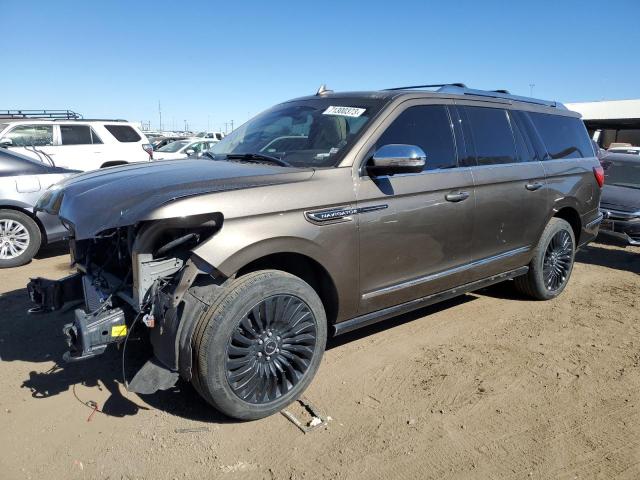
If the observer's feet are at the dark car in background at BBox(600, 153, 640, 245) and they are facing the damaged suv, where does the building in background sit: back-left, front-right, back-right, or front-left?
back-right

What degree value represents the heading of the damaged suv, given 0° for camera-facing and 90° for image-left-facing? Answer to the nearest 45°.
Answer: approximately 45°

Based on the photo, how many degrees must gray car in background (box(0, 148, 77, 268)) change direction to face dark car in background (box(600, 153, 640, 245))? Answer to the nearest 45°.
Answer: approximately 180°
